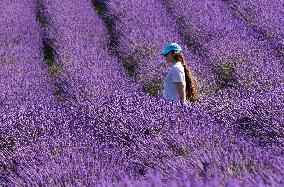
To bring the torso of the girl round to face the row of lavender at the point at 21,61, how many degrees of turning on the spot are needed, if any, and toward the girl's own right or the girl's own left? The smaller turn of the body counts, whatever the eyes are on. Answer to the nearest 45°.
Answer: approximately 45° to the girl's own right

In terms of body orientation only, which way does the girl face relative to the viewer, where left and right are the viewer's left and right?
facing to the left of the viewer

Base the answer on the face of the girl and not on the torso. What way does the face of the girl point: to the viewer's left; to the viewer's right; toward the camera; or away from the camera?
to the viewer's left
